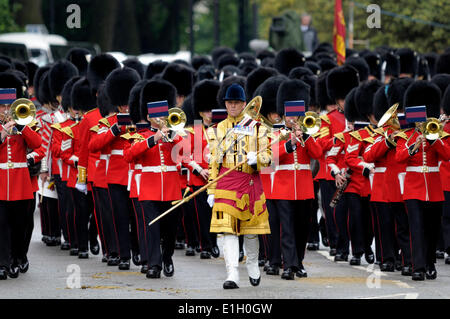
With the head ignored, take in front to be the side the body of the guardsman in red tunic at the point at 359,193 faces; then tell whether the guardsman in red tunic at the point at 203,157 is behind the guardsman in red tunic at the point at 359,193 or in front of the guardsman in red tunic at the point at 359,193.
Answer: behind

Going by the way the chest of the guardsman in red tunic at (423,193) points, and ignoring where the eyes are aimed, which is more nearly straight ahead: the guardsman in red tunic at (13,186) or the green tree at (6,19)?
the guardsman in red tunic

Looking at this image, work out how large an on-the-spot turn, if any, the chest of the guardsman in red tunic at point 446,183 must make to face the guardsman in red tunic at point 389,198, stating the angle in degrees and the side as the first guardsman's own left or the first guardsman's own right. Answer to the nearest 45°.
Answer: approximately 45° to the first guardsman's own right

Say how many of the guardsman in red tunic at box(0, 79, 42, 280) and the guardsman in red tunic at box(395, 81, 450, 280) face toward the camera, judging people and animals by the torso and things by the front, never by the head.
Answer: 2

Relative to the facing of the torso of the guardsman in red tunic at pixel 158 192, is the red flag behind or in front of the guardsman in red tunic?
behind

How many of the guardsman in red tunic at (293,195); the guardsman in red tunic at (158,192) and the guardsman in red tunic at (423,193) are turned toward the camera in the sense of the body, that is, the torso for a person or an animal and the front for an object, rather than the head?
3

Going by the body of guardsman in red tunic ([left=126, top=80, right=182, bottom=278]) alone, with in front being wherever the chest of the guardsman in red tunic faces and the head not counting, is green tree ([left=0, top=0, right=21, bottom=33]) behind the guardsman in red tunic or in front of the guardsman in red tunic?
behind

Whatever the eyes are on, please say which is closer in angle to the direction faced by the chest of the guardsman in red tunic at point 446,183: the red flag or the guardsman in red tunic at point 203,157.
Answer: the guardsman in red tunic

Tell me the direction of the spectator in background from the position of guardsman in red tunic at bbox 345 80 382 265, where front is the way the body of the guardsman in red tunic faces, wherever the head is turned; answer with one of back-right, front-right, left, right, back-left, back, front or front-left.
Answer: back-left

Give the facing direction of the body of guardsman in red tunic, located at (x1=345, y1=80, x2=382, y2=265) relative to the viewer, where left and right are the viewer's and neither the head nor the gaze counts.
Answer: facing the viewer and to the right of the viewer

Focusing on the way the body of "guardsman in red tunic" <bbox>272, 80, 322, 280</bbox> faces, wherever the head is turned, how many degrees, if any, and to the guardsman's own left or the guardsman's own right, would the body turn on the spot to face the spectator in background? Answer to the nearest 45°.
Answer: approximately 180°

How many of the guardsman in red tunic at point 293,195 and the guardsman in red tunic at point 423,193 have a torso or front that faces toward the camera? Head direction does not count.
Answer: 2

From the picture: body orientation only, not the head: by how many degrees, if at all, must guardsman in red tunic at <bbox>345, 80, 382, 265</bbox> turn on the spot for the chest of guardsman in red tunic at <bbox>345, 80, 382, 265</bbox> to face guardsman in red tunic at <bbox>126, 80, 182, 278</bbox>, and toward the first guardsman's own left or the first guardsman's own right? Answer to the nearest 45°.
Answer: approximately 90° to the first guardsman's own right

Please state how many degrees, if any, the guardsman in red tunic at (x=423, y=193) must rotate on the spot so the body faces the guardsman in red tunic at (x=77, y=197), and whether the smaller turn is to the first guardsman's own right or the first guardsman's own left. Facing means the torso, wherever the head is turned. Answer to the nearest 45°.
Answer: approximately 90° to the first guardsman's own right

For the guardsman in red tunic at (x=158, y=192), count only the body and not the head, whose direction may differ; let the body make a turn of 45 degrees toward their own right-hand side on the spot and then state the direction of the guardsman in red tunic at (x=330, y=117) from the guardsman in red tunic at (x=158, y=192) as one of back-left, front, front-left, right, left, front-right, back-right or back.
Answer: back
